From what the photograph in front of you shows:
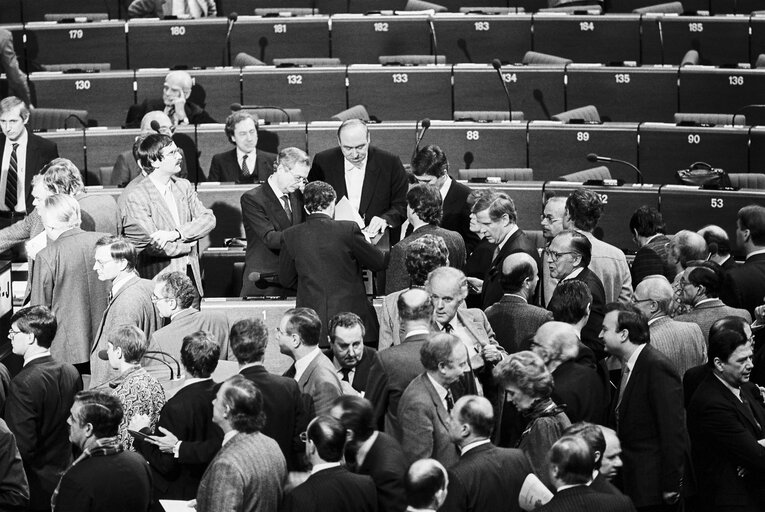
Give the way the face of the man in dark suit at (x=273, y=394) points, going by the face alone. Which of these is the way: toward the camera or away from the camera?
away from the camera

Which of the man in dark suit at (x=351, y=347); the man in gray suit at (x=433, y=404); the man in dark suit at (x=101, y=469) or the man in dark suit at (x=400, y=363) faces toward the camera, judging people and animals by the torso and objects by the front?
the man in dark suit at (x=351, y=347)

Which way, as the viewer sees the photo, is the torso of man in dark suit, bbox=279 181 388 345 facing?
away from the camera

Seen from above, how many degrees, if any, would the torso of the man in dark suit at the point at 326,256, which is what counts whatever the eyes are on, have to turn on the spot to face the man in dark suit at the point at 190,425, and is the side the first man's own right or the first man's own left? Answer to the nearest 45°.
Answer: approximately 135° to the first man's own left

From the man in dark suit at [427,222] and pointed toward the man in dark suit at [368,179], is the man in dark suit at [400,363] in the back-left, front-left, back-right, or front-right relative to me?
back-left

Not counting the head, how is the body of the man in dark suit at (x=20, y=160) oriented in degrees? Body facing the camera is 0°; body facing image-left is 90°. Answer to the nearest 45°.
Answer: approximately 45°

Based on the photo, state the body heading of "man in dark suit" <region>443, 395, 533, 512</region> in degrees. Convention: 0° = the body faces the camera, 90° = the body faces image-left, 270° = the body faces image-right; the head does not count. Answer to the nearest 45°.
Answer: approximately 135°

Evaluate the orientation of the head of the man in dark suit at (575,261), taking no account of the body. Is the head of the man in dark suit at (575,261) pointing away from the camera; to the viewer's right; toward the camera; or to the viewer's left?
to the viewer's left

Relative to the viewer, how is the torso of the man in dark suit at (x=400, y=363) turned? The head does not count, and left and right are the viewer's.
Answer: facing away from the viewer

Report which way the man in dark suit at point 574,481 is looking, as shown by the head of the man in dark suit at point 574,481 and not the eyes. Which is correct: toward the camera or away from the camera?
away from the camera
